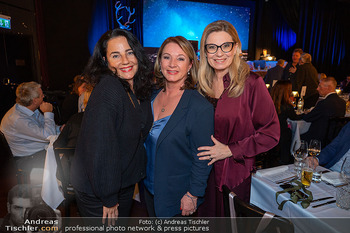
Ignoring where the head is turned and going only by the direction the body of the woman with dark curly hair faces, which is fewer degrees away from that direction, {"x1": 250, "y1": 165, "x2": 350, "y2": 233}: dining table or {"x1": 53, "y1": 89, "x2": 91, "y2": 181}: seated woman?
the dining table

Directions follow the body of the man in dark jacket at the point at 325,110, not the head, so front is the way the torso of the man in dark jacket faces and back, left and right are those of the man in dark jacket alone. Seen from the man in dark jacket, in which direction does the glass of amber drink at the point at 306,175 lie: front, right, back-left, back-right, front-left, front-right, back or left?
left

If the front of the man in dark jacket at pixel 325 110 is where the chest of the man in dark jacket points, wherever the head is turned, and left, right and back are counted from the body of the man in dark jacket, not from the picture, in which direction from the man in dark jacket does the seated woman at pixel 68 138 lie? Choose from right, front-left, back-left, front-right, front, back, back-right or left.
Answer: front-left

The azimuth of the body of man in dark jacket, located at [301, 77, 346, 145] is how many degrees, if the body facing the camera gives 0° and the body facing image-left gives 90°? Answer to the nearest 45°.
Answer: approximately 90°

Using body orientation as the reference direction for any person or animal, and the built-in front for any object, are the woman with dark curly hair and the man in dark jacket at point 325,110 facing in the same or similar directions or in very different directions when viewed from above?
very different directions

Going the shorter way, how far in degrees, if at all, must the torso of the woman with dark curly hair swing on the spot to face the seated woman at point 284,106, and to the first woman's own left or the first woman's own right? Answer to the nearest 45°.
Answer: approximately 90° to the first woman's own left

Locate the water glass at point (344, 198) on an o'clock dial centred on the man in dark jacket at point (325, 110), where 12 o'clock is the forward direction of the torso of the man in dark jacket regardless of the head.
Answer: The water glass is roughly at 9 o'clock from the man in dark jacket.

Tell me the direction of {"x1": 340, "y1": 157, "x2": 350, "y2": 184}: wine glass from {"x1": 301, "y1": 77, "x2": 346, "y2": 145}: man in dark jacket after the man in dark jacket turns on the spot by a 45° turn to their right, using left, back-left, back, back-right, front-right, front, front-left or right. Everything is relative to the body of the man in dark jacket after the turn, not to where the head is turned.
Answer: back-left
